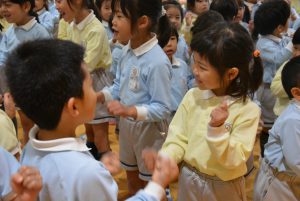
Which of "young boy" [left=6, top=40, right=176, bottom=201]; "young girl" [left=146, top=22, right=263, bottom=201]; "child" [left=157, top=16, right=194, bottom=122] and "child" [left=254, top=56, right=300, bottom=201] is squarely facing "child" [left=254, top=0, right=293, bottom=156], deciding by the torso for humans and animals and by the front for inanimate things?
the young boy

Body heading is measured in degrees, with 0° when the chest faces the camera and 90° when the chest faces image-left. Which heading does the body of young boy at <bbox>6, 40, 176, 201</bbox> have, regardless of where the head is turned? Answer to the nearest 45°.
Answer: approximately 225°

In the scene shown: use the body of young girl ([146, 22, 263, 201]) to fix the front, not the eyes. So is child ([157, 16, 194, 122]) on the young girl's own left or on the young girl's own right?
on the young girl's own right

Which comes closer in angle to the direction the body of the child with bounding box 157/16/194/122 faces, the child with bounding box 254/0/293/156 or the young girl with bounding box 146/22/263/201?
the young girl
